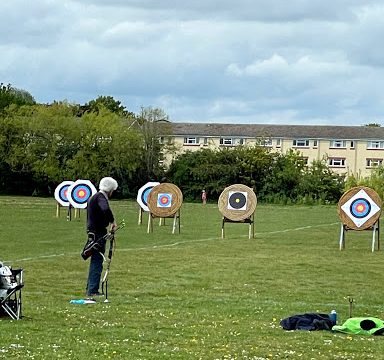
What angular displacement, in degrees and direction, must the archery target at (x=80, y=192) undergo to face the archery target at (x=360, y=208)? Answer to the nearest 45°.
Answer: approximately 45° to its left

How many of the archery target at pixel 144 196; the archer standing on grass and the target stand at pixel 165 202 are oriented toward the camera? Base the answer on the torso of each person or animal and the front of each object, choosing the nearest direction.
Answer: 2

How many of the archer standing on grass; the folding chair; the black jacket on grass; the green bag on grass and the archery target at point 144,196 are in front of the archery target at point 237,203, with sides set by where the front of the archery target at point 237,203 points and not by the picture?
4

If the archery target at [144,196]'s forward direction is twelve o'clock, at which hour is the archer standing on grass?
The archer standing on grass is roughly at 12 o'clock from the archery target.

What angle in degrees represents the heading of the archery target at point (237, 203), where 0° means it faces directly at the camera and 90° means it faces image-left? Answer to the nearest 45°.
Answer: approximately 0°

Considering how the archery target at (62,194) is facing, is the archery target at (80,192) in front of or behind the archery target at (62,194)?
in front

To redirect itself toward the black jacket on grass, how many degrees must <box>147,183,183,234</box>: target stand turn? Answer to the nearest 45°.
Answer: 0° — it already faces it

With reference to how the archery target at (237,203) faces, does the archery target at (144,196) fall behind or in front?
behind

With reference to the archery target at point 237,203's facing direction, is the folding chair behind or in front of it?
in front
